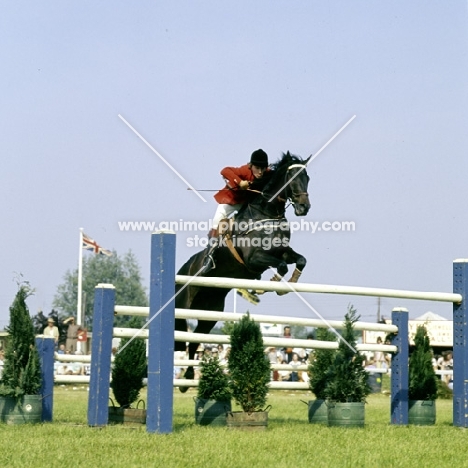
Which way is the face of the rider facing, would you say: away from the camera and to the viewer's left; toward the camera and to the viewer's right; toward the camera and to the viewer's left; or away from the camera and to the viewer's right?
toward the camera and to the viewer's right

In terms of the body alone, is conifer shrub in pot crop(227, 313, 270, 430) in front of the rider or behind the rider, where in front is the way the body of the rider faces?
in front

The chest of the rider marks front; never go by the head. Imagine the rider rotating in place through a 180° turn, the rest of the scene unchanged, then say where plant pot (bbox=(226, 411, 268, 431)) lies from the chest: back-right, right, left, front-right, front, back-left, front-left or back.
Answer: back-left

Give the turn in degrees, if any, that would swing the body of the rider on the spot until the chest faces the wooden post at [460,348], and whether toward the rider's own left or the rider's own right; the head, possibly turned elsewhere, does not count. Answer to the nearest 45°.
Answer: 0° — they already face it

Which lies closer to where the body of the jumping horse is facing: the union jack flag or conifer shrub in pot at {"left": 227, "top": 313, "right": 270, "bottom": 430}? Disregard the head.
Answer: the conifer shrub in pot

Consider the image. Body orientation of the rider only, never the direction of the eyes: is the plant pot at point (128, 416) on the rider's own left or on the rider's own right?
on the rider's own right

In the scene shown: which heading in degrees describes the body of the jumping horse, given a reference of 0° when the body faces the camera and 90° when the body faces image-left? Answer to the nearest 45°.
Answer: approximately 315°

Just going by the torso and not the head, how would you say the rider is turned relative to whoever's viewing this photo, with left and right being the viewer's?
facing the viewer and to the right of the viewer

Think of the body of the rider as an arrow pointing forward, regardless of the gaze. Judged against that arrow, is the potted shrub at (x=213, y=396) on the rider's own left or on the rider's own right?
on the rider's own right
